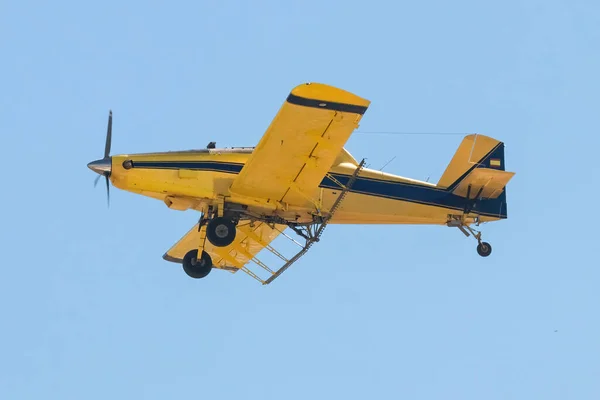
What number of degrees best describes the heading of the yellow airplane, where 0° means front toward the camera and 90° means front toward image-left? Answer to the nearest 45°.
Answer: approximately 90°
